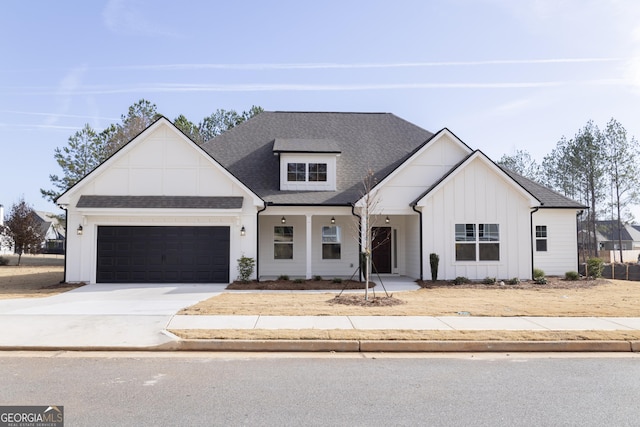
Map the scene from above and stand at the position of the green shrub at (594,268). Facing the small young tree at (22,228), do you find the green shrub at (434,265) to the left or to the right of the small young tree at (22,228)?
left

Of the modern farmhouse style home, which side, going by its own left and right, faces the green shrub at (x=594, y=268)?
left

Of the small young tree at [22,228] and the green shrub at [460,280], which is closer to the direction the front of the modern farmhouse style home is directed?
the green shrub

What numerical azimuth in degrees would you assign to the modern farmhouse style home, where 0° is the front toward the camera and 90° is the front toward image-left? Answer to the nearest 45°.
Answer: approximately 0°

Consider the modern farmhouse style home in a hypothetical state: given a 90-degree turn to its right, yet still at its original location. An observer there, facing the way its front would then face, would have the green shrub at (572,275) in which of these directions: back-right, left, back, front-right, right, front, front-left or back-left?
back

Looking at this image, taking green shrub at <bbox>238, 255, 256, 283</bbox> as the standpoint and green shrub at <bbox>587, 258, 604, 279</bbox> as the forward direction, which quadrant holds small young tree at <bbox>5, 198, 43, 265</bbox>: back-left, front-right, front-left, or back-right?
back-left

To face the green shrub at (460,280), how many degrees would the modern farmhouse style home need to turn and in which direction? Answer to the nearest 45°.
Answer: approximately 90° to its left

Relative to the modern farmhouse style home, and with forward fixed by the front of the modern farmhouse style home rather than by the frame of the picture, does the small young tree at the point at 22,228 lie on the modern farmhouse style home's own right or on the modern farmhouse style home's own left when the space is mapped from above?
on the modern farmhouse style home's own right
